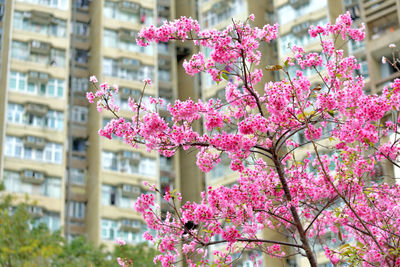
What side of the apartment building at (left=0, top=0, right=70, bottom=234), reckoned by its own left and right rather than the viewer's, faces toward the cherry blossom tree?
front

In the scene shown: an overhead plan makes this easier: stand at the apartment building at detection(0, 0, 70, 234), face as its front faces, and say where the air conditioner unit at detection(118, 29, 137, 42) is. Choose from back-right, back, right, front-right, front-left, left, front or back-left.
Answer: left

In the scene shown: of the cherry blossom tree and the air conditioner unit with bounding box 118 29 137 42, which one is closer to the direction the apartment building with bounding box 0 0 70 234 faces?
the cherry blossom tree

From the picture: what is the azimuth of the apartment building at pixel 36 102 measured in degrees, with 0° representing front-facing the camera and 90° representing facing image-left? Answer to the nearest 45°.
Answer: approximately 0°
